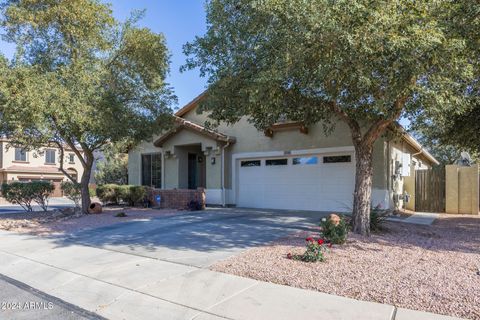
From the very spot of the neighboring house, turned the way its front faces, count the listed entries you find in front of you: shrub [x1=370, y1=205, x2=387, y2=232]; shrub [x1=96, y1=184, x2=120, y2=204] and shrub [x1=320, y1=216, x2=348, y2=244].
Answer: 3

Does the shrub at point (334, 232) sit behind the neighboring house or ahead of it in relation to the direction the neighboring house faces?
ahead

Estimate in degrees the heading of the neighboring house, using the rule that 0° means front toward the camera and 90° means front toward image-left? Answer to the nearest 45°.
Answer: approximately 0°

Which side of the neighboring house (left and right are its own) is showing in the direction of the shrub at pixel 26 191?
front

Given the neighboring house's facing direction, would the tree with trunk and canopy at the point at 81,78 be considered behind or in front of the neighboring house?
in front

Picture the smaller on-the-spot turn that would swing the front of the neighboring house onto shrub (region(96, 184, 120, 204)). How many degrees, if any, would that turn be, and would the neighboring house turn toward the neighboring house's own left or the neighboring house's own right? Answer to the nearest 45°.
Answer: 0° — it already faces it

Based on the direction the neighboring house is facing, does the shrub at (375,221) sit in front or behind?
in front
